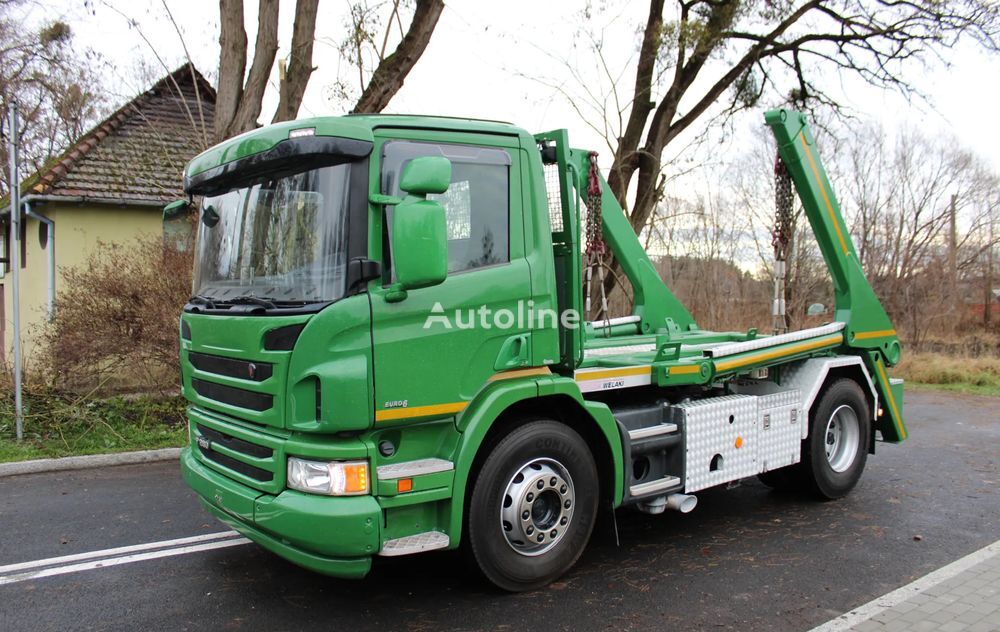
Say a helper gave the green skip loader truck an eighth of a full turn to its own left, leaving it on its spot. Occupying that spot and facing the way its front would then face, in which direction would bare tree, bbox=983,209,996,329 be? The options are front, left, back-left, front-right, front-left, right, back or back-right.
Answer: back-left

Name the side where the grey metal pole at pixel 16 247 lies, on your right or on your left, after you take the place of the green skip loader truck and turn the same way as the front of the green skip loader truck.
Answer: on your right

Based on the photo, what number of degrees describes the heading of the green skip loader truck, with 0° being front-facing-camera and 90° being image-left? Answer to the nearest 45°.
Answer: approximately 45°

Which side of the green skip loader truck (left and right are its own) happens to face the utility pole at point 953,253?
back

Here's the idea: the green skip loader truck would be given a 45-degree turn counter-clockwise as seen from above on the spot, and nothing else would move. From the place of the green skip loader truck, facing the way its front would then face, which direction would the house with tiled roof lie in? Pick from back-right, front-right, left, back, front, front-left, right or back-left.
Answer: back-right
